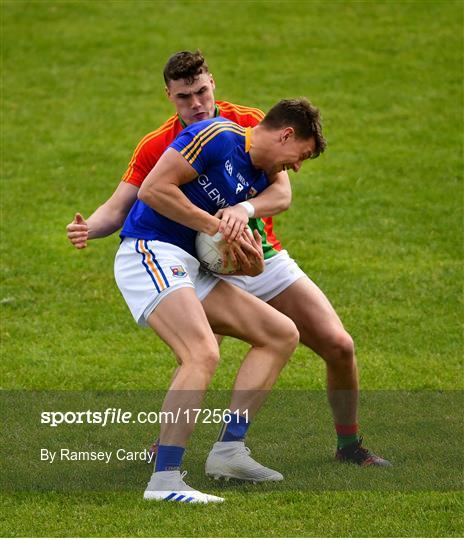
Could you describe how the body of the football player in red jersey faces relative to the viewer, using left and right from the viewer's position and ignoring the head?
facing the viewer

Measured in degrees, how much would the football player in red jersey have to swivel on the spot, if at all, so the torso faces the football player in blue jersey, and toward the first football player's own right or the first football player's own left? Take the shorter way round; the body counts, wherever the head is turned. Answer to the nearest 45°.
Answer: approximately 45° to the first football player's own right

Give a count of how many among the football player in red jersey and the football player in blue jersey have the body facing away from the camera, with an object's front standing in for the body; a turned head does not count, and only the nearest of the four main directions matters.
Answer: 0

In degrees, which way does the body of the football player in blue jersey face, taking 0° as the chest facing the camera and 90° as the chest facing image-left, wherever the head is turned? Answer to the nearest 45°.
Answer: approximately 315°

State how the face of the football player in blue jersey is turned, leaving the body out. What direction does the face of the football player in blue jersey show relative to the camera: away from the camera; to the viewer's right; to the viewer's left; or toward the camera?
to the viewer's right
